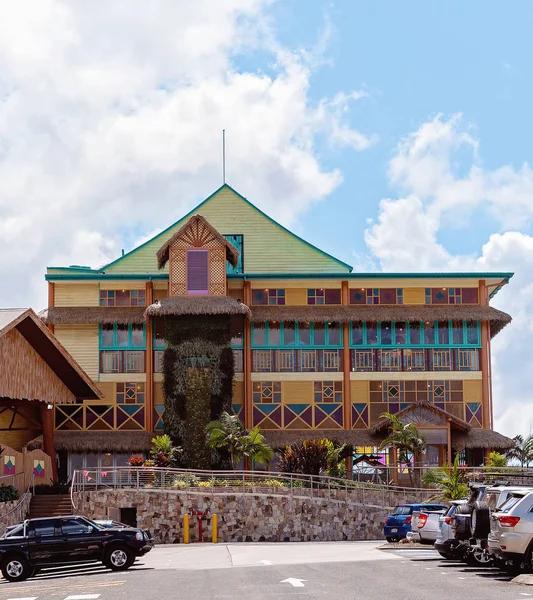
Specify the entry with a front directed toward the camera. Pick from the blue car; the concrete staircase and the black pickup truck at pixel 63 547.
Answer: the concrete staircase

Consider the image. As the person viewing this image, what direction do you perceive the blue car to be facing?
facing away from the viewer and to the right of the viewer

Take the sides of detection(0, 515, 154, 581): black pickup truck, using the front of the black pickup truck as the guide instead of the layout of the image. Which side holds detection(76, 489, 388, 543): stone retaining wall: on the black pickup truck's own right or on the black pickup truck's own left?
on the black pickup truck's own left

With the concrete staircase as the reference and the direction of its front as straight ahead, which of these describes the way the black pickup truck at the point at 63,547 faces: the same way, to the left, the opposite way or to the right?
to the left

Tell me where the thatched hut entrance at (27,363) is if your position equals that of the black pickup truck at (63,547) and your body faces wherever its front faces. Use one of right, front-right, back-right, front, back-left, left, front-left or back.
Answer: left

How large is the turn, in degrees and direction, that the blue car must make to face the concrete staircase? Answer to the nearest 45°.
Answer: approximately 90° to its left

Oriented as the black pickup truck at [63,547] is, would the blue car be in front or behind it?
in front

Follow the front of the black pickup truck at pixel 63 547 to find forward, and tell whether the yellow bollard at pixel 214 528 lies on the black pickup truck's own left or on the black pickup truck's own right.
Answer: on the black pickup truck's own left

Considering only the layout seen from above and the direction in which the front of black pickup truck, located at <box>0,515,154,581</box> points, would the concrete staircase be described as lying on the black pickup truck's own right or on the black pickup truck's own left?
on the black pickup truck's own left

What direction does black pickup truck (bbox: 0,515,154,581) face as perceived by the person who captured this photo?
facing to the right of the viewer

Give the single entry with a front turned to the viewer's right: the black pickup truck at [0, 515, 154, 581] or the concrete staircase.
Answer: the black pickup truck

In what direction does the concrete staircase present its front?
toward the camera

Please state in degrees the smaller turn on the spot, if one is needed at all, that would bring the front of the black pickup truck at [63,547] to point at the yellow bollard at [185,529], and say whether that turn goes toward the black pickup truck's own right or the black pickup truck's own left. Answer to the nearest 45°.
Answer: approximately 90° to the black pickup truck's own left

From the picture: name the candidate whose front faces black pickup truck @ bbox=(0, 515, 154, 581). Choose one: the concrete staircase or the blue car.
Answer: the concrete staircase

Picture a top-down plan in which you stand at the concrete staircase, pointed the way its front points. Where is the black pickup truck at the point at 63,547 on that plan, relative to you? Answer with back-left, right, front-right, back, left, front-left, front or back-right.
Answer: front
